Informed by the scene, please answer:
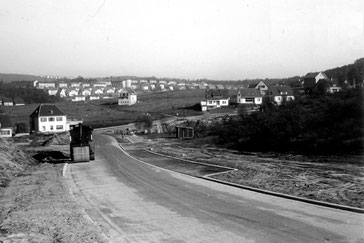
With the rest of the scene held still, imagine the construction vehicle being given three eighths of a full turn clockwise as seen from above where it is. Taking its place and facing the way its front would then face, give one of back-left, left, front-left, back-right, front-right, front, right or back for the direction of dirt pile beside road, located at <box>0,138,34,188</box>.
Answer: left

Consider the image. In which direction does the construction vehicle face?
toward the camera
